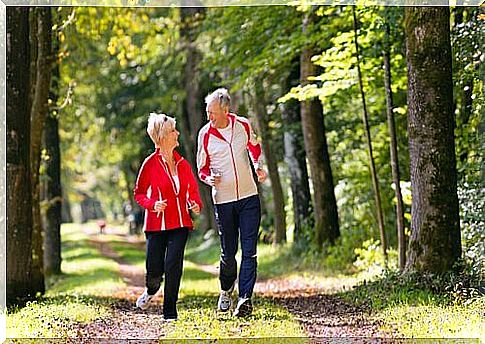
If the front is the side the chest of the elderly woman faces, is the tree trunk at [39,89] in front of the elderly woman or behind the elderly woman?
behind

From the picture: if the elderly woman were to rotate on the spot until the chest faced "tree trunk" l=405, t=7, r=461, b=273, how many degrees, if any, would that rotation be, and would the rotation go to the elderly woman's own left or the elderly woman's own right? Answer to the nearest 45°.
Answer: approximately 45° to the elderly woman's own left

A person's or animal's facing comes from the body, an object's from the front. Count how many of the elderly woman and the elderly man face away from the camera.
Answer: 0

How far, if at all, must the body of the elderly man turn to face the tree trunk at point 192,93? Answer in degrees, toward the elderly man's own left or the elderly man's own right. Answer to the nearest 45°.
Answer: approximately 180°

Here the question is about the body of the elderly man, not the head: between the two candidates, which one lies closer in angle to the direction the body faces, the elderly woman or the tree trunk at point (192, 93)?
the elderly woman

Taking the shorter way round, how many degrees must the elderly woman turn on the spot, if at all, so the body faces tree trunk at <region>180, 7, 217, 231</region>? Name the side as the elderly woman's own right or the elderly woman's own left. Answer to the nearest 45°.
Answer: approximately 135° to the elderly woman's own left

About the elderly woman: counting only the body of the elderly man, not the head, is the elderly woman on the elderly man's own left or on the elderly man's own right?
on the elderly man's own right

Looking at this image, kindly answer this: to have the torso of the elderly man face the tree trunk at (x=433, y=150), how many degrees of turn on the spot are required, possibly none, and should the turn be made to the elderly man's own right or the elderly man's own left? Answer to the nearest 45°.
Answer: approximately 90° to the elderly man's own left

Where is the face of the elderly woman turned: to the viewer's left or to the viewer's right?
to the viewer's right

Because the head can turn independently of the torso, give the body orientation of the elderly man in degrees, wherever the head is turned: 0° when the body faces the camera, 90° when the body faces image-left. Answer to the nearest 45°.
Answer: approximately 0°

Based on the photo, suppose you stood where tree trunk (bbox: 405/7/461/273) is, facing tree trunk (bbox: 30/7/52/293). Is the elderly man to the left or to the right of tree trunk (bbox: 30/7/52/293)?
left
